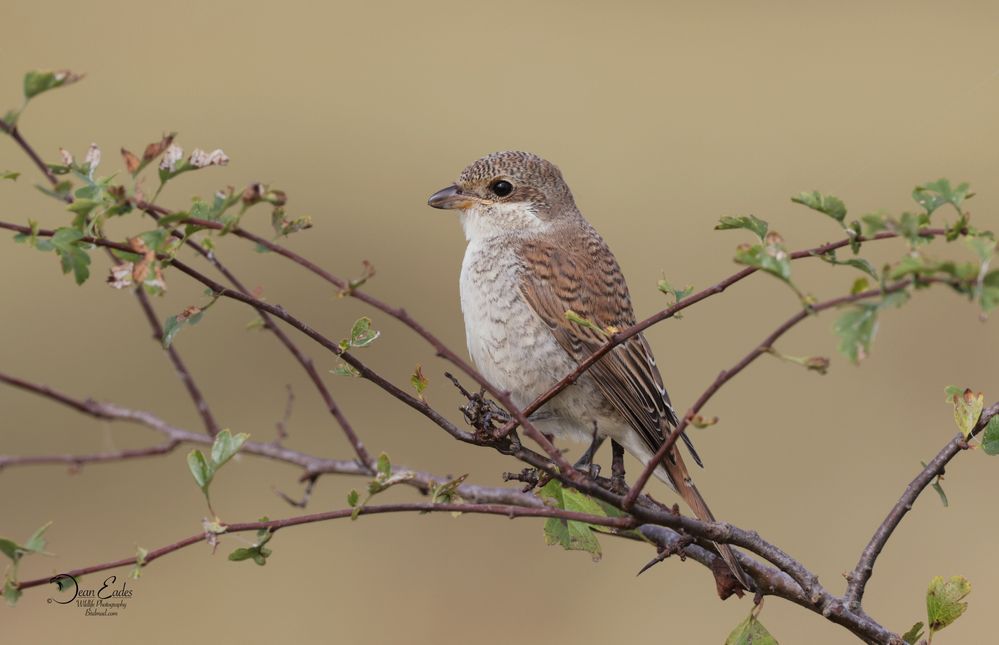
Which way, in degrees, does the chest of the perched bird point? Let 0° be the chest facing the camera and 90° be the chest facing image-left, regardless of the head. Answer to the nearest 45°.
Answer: approximately 90°

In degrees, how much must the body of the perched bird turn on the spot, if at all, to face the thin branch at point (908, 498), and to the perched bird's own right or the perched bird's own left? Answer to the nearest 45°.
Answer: approximately 135° to the perched bird's own left
